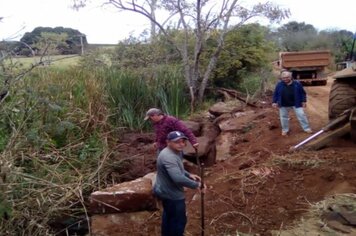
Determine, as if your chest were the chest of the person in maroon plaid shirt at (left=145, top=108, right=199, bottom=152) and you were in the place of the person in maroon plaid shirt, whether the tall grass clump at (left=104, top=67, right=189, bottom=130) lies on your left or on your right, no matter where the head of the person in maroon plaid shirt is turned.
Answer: on your right

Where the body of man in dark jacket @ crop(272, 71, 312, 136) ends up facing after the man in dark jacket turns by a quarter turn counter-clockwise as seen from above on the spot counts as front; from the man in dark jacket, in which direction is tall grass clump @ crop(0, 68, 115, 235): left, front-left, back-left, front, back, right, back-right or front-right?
back-right

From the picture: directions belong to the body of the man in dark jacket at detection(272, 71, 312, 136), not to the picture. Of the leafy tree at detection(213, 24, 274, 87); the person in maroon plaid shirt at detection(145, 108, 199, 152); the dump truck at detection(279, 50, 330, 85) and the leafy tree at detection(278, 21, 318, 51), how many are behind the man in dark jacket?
3

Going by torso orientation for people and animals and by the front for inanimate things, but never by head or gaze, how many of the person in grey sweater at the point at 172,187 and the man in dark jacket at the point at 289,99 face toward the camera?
1

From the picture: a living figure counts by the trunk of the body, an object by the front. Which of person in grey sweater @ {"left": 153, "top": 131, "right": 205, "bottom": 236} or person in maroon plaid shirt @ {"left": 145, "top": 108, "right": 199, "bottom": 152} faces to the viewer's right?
the person in grey sweater

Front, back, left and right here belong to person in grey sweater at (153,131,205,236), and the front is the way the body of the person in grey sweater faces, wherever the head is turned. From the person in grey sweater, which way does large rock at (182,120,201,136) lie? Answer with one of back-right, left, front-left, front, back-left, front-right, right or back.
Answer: left

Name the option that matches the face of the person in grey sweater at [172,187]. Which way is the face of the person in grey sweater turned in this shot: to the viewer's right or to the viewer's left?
to the viewer's right

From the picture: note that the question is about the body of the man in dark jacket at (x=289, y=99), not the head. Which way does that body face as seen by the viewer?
toward the camera

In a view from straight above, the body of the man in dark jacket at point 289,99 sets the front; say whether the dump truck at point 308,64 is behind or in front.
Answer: behind

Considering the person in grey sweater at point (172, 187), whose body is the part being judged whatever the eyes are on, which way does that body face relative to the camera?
to the viewer's right

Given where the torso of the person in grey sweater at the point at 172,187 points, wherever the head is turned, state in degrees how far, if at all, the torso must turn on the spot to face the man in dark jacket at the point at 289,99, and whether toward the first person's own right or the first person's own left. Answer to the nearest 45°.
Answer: approximately 45° to the first person's own left

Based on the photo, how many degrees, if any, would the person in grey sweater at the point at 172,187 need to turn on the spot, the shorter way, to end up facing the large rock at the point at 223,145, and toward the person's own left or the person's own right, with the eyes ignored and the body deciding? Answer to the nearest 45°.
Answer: approximately 90° to the person's own left
